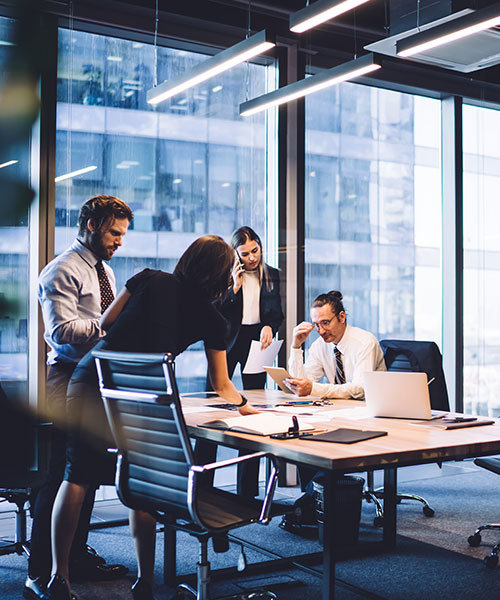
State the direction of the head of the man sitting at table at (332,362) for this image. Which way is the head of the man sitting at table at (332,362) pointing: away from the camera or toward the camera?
toward the camera

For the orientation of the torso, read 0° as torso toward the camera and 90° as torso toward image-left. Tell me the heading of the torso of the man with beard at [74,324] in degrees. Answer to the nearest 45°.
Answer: approximately 315°

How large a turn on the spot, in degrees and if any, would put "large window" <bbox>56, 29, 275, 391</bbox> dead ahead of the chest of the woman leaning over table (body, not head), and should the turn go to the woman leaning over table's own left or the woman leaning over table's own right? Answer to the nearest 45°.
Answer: approximately 45° to the woman leaning over table's own left

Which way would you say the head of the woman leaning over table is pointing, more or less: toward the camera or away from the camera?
away from the camera

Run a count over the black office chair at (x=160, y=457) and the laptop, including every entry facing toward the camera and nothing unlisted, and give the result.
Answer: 0

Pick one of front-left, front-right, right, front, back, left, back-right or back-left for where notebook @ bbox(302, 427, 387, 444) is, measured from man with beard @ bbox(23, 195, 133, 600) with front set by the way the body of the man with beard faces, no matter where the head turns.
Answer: front

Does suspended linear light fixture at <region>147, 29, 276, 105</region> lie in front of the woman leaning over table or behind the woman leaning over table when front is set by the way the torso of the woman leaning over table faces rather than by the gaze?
in front

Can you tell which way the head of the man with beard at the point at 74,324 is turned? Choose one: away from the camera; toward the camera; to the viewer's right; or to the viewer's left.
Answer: to the viewer's right

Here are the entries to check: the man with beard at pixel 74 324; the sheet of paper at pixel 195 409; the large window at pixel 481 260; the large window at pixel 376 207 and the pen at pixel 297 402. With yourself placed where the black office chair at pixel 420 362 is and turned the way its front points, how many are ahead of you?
3

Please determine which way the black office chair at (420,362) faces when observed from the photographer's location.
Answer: facing the viewer and to the left of the viewer

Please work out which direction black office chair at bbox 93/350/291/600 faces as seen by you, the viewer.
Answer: facing away from the viewer and to the right of the viewer

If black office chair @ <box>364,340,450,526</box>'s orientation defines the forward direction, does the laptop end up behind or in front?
in front

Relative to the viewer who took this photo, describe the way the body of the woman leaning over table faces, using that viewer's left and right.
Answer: facing away from the viewer and to the right of the viewer

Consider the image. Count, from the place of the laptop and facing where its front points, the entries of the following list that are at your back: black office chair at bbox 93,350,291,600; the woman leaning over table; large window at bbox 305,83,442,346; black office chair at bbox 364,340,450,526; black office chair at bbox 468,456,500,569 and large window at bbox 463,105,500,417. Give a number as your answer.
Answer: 2
